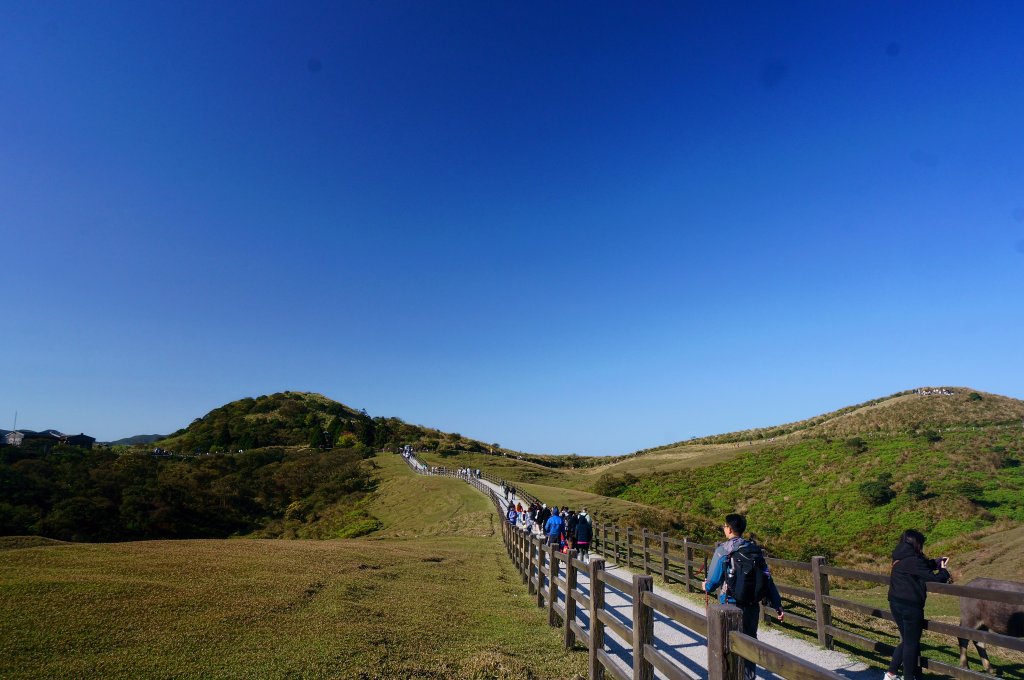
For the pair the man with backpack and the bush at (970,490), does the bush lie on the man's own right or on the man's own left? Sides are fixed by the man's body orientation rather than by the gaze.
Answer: on the man's own right

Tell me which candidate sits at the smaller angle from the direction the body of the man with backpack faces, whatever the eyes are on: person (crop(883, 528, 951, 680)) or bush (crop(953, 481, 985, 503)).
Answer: the bush

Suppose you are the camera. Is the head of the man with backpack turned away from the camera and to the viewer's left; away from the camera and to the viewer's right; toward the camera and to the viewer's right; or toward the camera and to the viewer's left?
away from the camera and to the viewer's left

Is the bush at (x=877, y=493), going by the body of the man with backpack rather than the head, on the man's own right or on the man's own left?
on the man's own right

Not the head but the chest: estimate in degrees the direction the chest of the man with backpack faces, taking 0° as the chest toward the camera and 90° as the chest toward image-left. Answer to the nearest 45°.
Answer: approximately 135°

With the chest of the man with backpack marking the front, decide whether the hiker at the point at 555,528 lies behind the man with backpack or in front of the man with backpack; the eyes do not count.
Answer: in front

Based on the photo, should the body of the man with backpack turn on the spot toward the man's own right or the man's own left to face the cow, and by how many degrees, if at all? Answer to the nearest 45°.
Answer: approximately 90° to the man's own right
